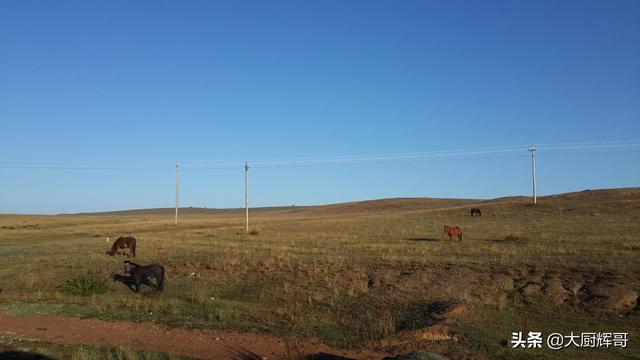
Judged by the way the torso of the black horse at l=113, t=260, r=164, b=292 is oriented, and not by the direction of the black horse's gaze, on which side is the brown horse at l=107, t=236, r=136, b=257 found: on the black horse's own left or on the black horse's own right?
on the black horse's own right

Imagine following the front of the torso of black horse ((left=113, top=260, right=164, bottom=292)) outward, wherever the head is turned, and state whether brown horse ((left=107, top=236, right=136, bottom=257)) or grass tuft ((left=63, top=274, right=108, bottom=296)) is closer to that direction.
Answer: the grass tuft

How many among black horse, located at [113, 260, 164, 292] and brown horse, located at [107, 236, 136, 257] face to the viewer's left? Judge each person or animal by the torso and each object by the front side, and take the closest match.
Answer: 2

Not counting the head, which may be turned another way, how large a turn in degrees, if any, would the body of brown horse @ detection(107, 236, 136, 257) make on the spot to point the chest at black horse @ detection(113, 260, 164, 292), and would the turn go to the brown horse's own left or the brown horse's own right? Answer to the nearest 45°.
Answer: approximately 90° to the brown horse's own left

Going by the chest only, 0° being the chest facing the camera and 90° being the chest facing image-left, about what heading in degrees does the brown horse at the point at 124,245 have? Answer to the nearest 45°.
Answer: approximately 90°

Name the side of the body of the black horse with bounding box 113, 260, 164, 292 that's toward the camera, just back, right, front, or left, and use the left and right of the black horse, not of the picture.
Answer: left

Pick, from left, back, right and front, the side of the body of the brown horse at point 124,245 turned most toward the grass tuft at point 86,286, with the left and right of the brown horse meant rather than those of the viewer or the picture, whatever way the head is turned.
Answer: left
